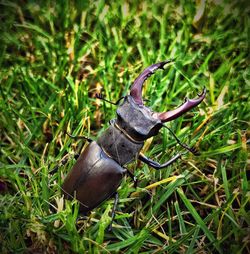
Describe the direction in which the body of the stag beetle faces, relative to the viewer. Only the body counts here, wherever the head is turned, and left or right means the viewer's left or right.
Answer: facing away from the viewer and to the right of the viewer
